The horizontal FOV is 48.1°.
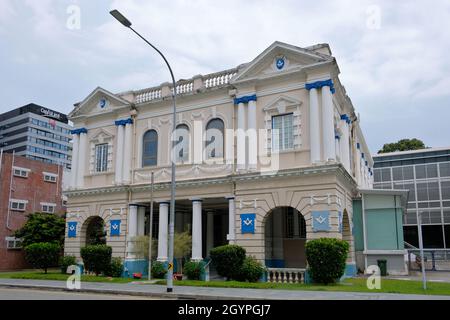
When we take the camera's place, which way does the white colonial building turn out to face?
facing the viewer and to the left of the viewer

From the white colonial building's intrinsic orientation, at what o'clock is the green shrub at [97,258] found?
The green shrub is roughly at 2 o'clock from the white colonial building.

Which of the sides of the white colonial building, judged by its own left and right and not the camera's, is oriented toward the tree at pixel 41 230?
right

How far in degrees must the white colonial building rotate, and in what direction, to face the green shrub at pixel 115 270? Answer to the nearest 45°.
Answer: approximately 45° to its right

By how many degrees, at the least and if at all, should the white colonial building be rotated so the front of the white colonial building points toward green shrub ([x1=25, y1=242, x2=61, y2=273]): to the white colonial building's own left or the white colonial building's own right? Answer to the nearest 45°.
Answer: approximately 45° to the white colonial building's own right

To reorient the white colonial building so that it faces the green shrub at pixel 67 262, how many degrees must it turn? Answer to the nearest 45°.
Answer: approximately 45° to its right
